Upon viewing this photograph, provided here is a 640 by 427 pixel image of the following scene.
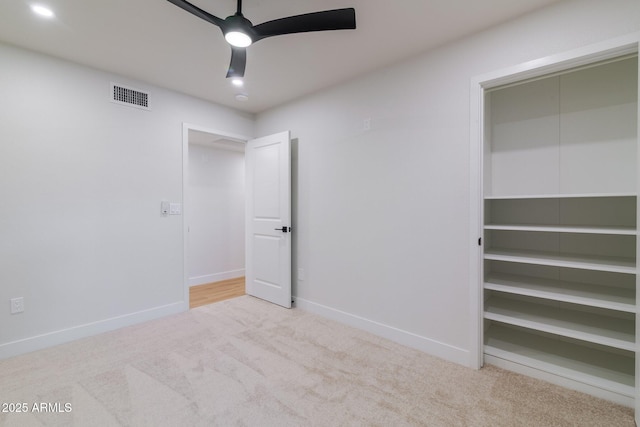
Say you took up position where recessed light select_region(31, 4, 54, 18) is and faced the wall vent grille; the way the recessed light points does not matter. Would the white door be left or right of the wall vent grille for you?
right

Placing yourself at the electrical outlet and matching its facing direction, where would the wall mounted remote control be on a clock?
The wall mounted remote control is roughly at 9 o'clock from the electrical outlet.

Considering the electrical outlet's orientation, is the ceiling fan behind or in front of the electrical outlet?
in front

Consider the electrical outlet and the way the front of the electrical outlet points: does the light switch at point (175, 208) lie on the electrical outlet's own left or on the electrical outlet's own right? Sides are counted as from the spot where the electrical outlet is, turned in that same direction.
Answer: on the electrical outlet's own left

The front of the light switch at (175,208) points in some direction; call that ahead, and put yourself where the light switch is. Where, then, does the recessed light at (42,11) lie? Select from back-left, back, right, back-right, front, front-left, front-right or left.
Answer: front-right

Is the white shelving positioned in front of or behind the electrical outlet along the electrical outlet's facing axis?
in front

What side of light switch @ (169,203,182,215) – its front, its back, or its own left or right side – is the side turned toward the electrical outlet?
right
